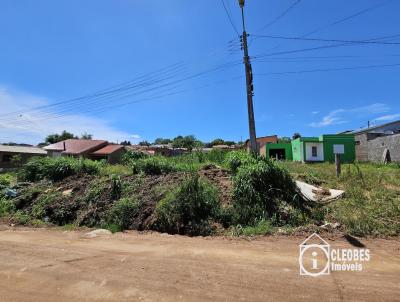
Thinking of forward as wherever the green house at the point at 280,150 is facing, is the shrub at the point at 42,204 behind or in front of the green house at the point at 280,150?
in front

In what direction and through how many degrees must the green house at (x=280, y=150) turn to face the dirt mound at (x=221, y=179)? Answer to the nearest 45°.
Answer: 0° — it already faces it

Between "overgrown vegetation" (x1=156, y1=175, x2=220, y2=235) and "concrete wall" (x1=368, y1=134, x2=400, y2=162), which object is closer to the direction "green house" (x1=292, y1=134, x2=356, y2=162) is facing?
the overgrown vegetation

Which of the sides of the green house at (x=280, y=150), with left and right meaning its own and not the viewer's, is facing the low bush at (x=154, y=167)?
front

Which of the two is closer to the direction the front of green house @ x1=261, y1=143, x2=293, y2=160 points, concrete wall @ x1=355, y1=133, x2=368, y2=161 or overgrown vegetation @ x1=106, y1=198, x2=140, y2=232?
the overgrown vegetation

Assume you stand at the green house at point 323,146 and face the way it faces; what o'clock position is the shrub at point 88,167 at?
The shrub is roughly at 1 o'clock from the green house.

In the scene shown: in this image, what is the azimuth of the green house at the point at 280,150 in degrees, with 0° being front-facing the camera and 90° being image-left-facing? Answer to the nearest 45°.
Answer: approximately 0°

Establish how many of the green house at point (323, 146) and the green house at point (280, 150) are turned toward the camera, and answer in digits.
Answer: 2

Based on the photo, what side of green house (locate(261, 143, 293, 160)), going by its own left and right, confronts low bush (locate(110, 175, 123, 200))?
front

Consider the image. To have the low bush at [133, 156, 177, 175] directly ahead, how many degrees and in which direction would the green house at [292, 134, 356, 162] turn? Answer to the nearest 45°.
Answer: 0° — it already faces it

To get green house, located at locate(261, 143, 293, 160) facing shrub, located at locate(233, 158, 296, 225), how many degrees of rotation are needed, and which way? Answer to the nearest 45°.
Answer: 0° — it already faces it

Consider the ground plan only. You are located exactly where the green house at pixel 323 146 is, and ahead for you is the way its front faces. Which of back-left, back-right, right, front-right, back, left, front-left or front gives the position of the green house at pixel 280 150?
back-right

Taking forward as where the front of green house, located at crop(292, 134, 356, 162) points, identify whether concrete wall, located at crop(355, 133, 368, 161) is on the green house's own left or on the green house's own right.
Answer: on the green house's own left
